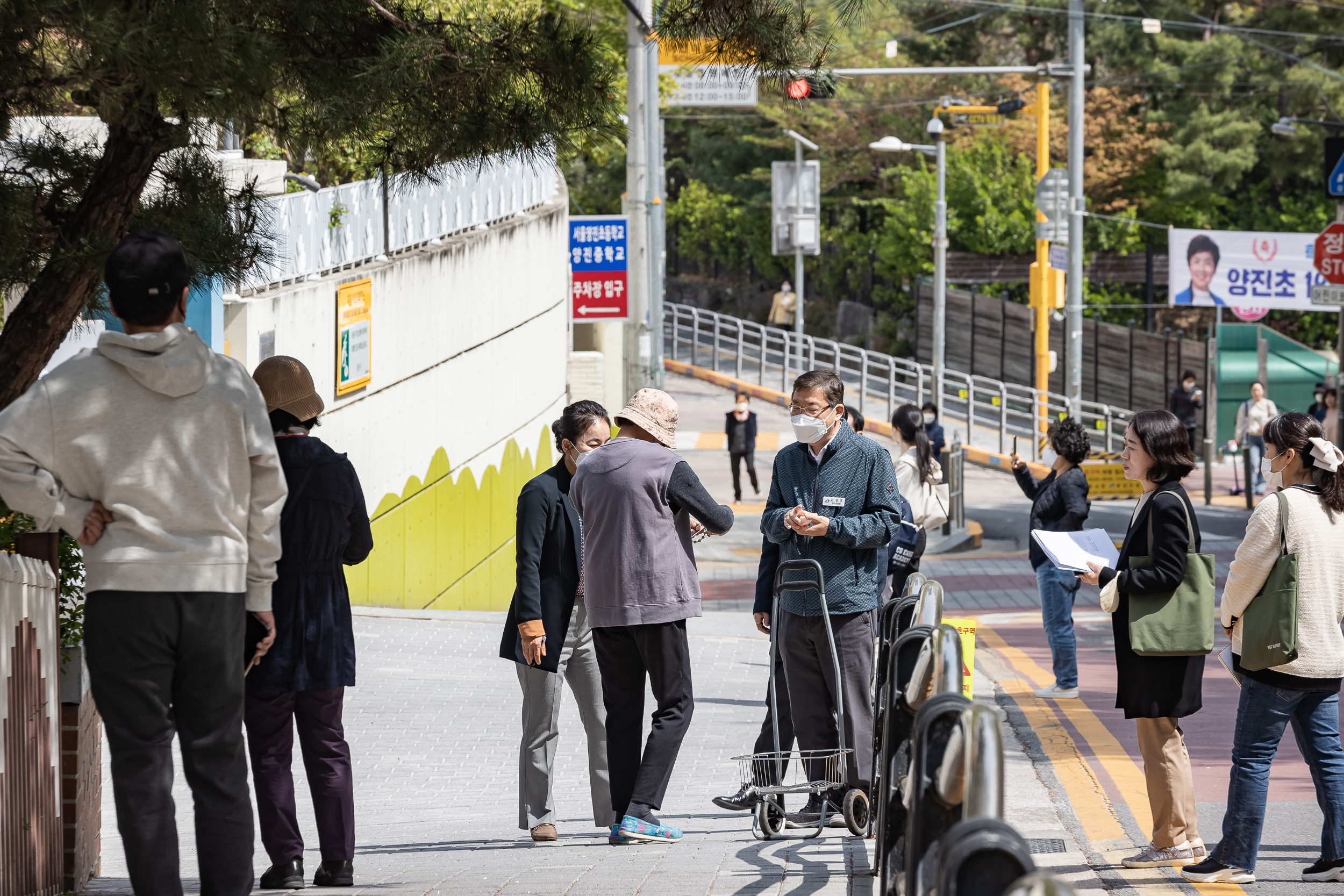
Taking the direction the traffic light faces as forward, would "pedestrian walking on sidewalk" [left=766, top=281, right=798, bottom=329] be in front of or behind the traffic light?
behind

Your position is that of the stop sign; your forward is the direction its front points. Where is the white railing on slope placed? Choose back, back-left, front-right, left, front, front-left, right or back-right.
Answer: front-right

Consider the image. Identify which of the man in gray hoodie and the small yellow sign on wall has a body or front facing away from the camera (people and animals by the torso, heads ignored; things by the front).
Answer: the man in gray hoodie

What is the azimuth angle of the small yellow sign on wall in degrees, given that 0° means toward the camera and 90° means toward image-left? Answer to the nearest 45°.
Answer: approximately 315°

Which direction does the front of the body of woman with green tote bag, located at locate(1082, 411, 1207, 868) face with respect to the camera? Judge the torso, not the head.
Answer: to the viewer's left

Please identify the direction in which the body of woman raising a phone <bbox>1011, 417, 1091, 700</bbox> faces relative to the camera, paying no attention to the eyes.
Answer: to the viewer's left

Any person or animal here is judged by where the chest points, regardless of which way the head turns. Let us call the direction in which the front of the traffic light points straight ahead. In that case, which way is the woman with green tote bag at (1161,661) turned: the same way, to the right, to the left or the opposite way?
to the right

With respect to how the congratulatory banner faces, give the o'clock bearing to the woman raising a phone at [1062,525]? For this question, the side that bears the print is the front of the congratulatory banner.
The woman raising a phone is roughly at 12 o'clock from the congratulatory banner.

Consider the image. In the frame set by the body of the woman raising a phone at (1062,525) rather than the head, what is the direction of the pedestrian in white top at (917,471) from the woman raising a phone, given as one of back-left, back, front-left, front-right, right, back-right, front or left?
front-left
